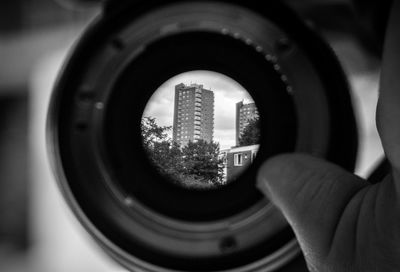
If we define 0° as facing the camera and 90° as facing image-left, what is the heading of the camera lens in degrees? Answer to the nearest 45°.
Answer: approximately 180°
